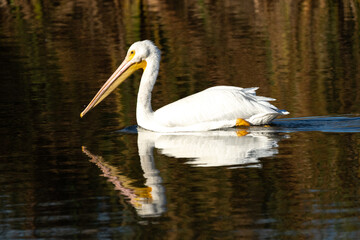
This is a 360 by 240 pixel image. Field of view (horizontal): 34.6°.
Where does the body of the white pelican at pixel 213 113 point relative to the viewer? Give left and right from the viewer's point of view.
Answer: facing to the left of the viewer
